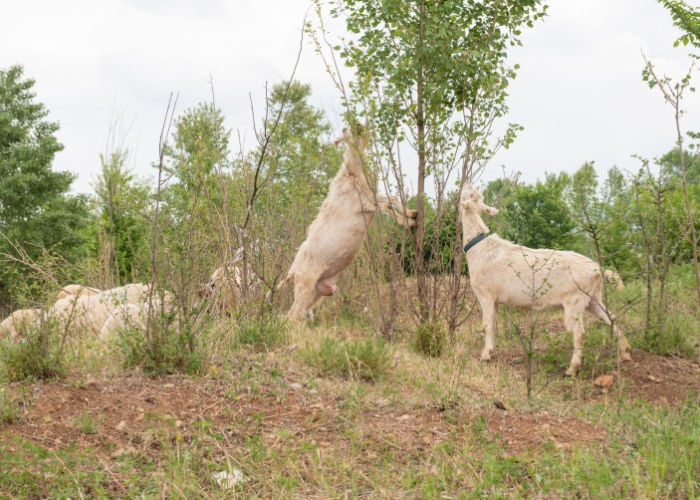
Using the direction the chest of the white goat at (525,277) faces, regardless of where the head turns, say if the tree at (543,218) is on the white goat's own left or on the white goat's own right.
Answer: on the white goat's own right

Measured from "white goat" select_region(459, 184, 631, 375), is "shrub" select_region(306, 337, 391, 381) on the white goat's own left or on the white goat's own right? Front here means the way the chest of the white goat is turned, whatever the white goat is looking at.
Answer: on the white goat's own left

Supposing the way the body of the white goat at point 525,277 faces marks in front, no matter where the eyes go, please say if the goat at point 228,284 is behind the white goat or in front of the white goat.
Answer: in front

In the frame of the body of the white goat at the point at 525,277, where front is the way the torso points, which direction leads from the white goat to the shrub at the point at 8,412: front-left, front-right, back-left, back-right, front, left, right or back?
front-left

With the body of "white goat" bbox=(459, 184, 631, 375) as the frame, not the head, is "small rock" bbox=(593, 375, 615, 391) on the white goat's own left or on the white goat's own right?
on the white goat's own left

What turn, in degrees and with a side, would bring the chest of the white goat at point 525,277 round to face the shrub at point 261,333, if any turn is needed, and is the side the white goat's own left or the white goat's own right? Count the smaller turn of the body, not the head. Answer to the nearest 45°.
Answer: approximately 45° to the white goat's own left

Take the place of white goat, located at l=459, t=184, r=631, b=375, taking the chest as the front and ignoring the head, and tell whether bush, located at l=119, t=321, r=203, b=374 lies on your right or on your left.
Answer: on your left

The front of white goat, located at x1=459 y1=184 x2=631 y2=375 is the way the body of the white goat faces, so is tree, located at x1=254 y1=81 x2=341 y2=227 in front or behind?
in front

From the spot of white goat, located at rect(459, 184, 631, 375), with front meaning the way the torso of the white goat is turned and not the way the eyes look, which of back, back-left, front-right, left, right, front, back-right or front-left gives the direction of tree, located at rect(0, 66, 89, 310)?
front-right

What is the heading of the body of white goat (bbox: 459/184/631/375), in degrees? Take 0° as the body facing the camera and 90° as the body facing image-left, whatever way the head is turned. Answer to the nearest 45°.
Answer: approximately 90°

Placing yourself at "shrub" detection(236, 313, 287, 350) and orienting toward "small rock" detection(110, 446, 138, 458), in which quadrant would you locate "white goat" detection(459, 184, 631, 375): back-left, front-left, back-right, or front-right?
back-left

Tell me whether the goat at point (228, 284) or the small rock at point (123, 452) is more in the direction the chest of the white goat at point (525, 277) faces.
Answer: the goat
